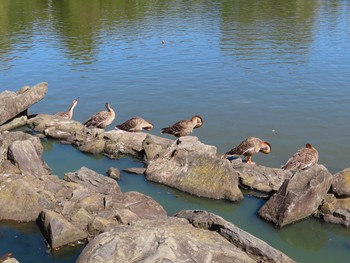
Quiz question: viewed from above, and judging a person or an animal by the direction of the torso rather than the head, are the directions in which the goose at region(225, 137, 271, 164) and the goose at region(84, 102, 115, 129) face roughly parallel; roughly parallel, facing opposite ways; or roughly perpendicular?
roughly parallel

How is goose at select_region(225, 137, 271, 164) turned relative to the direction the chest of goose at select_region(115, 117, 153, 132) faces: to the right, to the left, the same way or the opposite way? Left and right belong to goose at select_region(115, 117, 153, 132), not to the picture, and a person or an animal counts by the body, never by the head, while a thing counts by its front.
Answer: the same way

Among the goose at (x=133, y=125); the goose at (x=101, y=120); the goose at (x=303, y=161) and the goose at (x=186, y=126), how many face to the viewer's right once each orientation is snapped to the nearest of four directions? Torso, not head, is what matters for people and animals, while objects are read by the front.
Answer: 4

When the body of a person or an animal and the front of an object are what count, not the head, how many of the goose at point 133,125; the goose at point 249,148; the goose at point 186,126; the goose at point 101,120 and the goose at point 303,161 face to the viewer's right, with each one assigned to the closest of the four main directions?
5

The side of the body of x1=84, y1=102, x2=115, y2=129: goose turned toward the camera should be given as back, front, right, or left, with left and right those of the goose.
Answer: right

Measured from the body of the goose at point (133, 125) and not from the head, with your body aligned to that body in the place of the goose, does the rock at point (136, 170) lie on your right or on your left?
on your right

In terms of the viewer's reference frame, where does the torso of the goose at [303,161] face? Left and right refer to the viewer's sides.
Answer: facing to the right of the viewer

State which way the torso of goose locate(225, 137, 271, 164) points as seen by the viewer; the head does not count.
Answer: to the viewer's right

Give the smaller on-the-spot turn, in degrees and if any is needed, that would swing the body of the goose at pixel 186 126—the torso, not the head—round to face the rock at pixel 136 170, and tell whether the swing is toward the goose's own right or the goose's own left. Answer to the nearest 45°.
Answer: approximately 135° to the goose's own right

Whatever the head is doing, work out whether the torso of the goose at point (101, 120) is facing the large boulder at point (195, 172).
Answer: no

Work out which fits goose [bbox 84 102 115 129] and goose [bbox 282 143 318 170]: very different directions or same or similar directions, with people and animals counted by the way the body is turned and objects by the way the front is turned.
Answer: same or similar directions

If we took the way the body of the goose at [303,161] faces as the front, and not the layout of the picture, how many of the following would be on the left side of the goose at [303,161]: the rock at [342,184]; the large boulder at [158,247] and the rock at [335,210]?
0

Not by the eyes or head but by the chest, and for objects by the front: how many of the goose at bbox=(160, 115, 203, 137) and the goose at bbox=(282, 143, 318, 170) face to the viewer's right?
2

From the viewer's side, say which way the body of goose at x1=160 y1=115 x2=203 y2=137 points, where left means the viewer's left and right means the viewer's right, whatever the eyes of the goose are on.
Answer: facing to the right of the viewer

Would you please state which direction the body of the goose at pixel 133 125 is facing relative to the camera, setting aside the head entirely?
to the viewer's right

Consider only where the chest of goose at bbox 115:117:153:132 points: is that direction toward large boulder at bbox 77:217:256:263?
no

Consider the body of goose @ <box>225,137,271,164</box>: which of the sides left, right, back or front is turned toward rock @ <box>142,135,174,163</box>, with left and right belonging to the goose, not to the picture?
back
